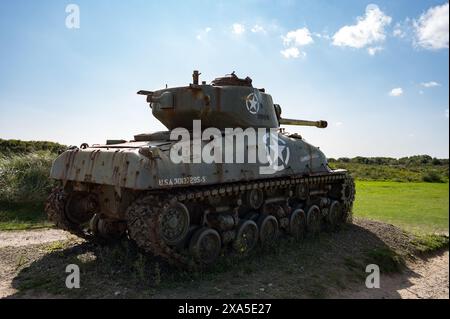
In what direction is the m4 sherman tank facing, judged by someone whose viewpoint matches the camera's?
facing away from the viewer and to the right of the viewer

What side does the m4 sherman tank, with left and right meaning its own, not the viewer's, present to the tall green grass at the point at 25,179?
left
